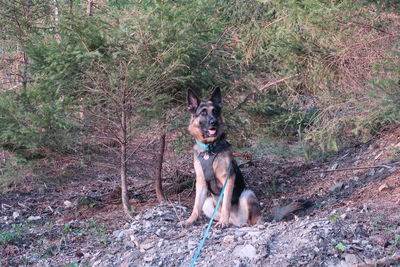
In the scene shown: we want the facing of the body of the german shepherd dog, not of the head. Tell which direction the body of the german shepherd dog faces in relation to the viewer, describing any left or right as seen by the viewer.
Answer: facing the viewer and to the left of the viewer

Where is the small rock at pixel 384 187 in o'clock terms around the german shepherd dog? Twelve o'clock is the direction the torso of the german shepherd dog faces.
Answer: The small rock is roughly at 7 o'clock from the german shepherd dog.

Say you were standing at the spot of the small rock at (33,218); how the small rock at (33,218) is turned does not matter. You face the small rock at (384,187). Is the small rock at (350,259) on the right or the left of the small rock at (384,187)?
right

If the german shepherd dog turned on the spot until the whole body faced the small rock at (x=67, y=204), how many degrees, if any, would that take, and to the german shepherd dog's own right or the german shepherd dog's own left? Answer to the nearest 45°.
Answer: approximately 90° to the german shepherd dog's own right

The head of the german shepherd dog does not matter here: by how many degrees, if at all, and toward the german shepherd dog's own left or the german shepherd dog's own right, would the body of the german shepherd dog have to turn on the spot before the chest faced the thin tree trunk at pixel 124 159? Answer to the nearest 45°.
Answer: approximately 90° to the german shepherd dog's own right

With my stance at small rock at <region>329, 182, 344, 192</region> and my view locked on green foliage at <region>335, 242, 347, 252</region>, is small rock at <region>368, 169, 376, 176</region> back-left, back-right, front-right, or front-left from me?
back-left

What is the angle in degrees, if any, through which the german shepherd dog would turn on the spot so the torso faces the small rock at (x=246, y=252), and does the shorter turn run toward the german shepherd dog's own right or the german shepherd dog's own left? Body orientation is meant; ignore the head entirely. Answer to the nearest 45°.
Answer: approximately 45° to the german shepherd dog's own left

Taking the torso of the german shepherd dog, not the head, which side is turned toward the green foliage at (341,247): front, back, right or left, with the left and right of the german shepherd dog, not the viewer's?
left

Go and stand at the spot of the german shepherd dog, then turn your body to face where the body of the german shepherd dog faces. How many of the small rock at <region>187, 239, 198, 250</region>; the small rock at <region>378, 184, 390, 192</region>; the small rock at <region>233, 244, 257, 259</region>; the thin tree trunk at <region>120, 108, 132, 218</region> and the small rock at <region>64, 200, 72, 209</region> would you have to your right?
2

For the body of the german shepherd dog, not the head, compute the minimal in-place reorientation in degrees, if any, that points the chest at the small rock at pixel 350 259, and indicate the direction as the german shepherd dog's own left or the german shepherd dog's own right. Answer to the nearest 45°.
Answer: approximately 90° to the german shepherd dog's own left

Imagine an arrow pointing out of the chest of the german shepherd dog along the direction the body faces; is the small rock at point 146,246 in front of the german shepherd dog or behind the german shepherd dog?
in front

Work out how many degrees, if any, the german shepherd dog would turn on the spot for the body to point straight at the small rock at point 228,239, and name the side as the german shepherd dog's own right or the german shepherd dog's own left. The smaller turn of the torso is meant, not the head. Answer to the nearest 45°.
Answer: approximately 45° to the german shepherd dog's own left

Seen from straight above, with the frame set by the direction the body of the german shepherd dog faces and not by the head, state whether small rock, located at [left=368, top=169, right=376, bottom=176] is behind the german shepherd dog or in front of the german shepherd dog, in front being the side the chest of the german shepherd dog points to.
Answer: behind
